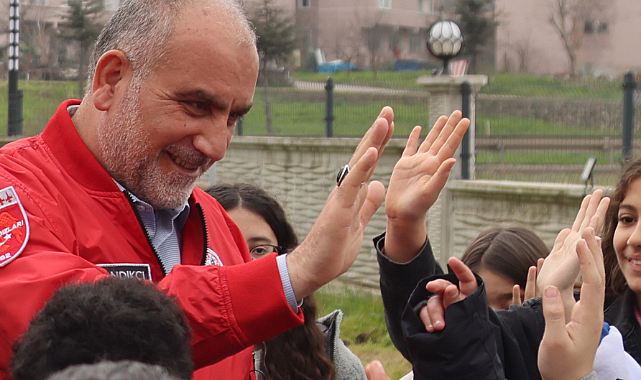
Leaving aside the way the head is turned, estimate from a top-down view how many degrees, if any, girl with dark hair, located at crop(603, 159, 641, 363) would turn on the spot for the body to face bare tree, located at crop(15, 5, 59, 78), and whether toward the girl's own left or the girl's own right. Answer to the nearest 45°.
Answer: approximately 135° to the girl's own right

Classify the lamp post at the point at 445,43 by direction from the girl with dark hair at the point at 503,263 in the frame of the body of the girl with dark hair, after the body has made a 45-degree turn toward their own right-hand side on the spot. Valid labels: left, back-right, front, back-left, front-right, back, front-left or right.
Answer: right

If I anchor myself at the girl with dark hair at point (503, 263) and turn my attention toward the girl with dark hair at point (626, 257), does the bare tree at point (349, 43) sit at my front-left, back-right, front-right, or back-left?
back-left

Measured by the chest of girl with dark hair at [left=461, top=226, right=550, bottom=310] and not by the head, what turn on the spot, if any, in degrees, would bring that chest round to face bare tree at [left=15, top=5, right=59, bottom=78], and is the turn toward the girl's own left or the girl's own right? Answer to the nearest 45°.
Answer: approximately 90° to the girl's own right

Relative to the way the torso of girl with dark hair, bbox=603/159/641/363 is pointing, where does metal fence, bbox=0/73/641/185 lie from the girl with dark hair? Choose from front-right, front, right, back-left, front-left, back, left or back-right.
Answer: back

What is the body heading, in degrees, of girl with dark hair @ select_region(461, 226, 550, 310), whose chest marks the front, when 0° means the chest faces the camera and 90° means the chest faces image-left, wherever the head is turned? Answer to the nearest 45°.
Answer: approximately 45°

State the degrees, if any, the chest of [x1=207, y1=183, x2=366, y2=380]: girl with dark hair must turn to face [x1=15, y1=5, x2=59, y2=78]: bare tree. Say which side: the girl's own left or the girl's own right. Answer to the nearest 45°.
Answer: approximately 135° to the girl's own right
